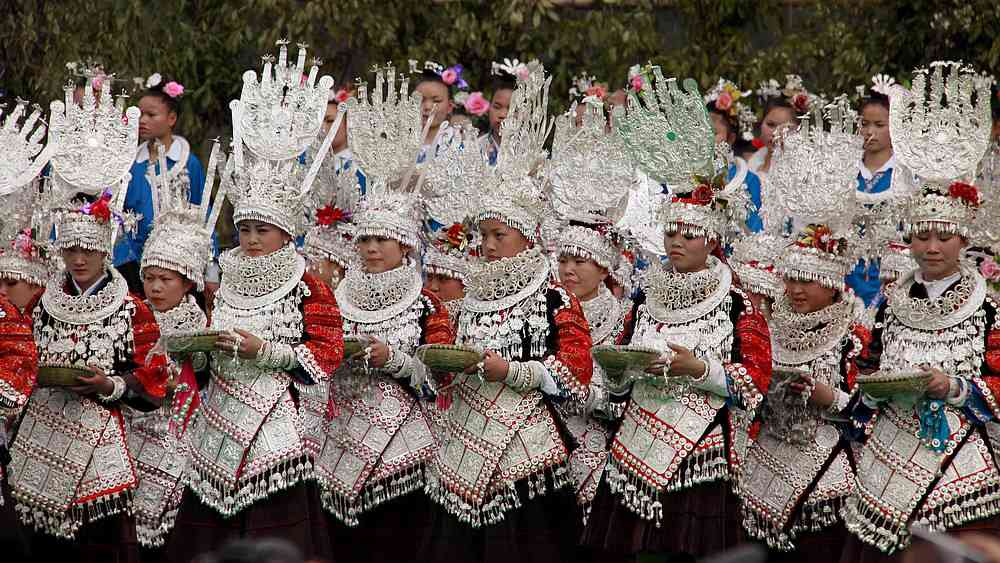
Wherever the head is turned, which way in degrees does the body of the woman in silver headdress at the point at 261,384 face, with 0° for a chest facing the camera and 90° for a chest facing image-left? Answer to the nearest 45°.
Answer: approximately 45°
